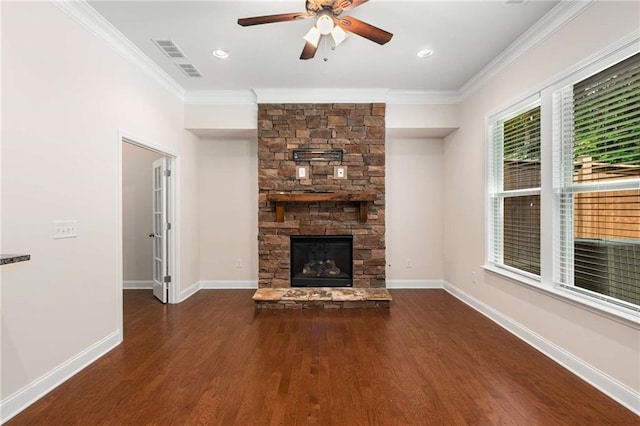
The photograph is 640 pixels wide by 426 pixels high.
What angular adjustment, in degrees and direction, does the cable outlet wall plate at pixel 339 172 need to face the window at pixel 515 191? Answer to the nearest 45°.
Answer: approximately 45° to its left

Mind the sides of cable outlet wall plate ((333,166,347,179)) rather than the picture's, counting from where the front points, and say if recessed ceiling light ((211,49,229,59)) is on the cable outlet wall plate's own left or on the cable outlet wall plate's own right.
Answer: on the cable outlet wall plate's own right

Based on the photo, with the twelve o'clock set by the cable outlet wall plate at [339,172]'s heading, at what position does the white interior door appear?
The white interior door is roughly at 3 o'clock from the cable outlet wall plate.

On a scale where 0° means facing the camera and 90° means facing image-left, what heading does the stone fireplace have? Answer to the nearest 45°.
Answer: approximately 0°

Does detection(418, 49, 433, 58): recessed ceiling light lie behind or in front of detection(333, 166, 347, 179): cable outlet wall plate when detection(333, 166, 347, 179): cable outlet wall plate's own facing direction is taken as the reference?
in front

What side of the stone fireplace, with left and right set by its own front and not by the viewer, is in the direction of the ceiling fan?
front

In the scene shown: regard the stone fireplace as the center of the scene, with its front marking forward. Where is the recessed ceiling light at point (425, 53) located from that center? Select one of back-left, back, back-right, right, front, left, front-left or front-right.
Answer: front-left

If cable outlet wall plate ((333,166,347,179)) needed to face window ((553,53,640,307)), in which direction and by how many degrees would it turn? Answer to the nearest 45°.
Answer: approximately 45° to its left

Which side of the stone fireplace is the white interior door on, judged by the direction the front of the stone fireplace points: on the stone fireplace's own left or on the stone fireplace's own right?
on the stone fireplace's own right

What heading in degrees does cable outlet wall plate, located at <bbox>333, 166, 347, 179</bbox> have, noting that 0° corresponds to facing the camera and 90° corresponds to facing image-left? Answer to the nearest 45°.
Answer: approximately 0°

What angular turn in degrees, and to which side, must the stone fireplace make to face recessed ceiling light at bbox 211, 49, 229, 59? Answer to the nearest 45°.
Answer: approximately 45° to its right

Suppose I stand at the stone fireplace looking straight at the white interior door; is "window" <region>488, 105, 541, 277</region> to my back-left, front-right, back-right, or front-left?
back-left
